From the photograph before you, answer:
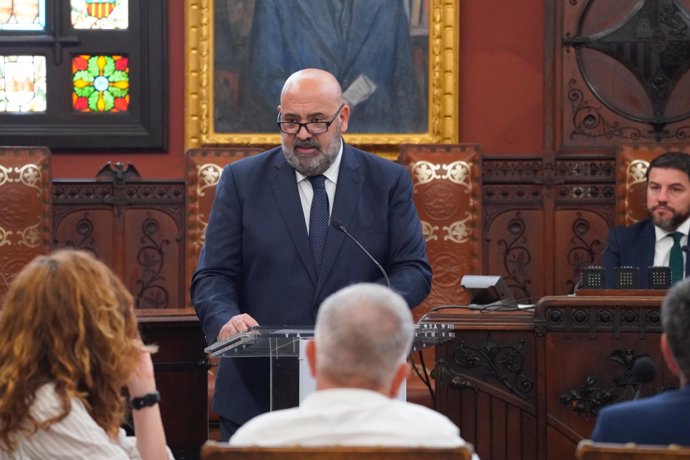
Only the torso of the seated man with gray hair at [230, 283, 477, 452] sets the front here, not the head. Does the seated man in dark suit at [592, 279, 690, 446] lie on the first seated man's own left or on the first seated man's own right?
on the first seated man's own right

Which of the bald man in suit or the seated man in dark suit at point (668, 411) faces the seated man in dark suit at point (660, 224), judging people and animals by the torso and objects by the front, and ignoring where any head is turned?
the seated man in dark suit at point (668, 411)

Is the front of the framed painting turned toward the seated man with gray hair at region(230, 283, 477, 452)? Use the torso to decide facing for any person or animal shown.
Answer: yes

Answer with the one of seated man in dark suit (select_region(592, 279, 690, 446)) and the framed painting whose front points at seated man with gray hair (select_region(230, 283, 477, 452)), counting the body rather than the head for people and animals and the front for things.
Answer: the framed painting

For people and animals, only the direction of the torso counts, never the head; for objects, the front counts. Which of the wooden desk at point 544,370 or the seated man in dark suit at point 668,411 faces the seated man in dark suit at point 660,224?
the seated man in dark suit at point 668,411

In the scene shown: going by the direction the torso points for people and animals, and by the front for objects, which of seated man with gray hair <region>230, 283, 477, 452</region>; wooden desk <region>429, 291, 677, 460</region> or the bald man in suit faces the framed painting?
the seated man with gray hair

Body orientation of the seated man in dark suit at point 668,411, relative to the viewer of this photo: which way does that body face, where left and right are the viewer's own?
facing away from the viewer

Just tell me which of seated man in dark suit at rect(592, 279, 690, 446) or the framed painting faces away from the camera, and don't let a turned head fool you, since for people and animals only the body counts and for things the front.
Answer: the seated man in dark suit

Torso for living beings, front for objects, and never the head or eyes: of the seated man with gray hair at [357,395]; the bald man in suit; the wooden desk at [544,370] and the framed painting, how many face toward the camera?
3

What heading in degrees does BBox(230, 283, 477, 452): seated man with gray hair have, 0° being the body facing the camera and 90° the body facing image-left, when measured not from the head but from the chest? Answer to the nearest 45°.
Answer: approximately 180°

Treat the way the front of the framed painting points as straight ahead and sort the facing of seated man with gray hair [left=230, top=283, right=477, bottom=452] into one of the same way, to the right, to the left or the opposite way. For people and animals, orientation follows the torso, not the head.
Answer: the opposite way

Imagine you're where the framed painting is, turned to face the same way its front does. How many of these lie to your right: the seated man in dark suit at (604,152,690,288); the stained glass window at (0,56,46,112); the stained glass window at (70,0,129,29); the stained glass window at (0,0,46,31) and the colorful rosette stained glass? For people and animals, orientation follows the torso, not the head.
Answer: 4

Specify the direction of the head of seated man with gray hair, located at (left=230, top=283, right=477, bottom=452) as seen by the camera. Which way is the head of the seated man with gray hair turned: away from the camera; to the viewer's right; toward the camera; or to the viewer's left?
away from the camera

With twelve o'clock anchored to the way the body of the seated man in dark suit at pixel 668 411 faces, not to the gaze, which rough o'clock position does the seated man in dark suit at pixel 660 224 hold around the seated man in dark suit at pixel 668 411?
the seated man in dark suit at pixel 660 224 is roughly at 12 o'clock from the seated man in dark suit at pixel 668 411.
